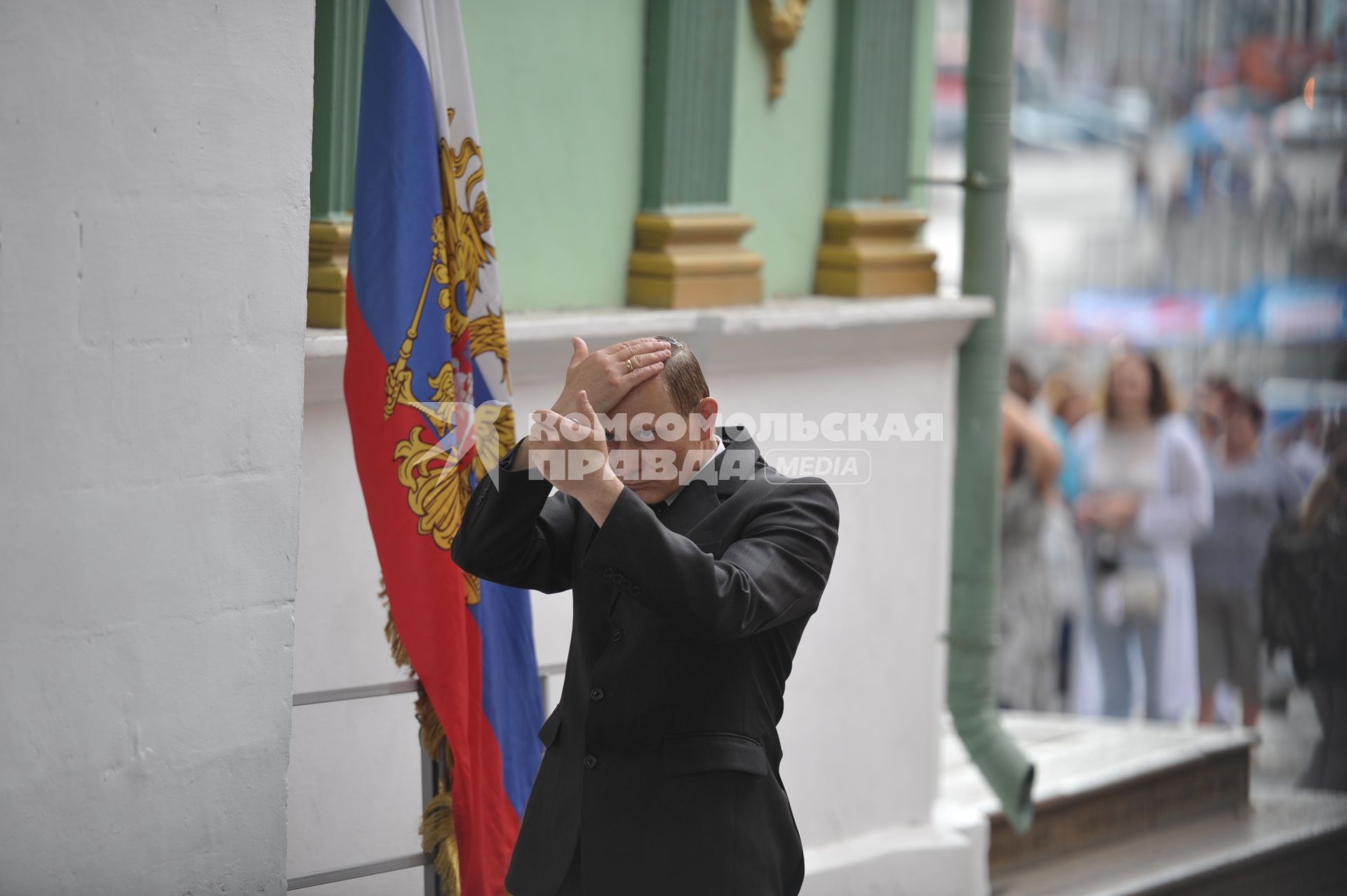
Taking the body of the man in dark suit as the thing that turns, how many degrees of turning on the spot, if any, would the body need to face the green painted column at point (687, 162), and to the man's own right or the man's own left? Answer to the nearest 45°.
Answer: approximately 135° to the man's own right

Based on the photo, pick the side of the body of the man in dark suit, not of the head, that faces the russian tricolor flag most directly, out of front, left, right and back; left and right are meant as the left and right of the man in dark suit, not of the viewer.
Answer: right

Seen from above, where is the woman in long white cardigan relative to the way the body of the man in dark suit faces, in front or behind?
behind

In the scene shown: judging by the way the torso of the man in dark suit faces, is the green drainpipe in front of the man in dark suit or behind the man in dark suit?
behind

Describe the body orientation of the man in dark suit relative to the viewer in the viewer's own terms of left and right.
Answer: facing the viewer and to the left of the viewer
